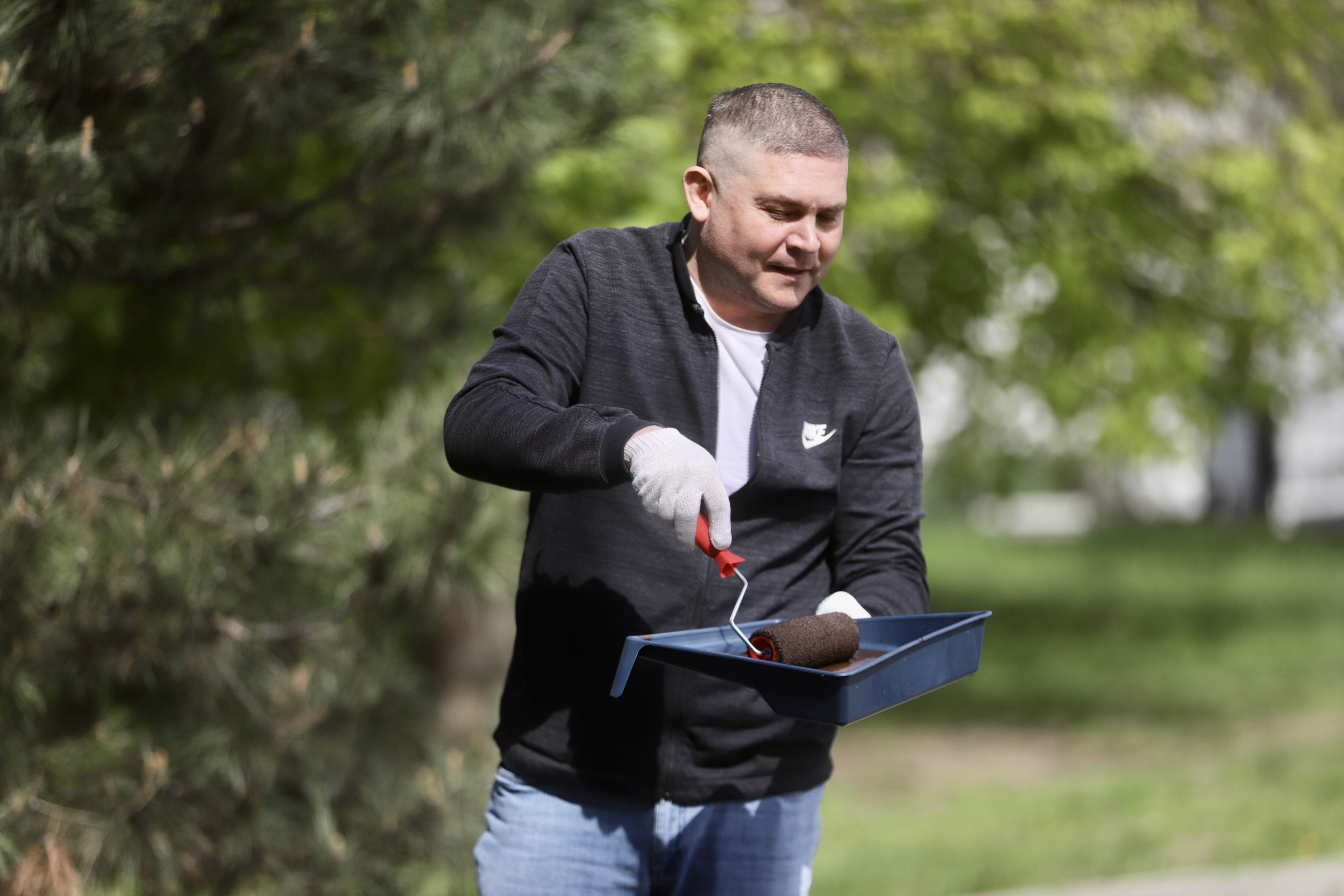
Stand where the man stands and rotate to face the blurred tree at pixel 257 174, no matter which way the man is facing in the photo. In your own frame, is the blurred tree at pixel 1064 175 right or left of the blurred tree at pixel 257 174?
right

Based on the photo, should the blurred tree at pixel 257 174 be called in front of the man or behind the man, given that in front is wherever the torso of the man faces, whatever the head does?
behind

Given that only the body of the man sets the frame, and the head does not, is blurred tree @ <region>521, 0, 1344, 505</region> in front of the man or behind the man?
behind

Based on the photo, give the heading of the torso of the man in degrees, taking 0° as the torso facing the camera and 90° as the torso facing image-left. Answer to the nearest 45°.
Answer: approximately 0°

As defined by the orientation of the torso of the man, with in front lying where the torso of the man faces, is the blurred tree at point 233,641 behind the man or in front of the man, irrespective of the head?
behind

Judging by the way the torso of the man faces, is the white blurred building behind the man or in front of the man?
behind

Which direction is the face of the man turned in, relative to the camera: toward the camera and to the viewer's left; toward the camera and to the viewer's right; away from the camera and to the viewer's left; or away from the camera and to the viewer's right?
toward the camera and to the viewer's right
